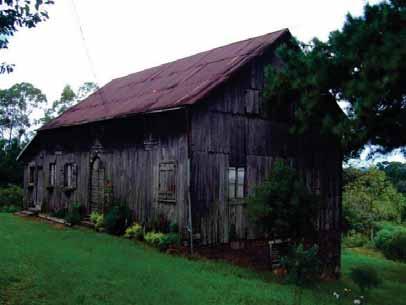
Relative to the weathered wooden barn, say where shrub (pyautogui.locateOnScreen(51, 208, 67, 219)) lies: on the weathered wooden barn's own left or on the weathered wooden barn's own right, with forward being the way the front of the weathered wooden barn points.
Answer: on the weathered wooden barn's own right

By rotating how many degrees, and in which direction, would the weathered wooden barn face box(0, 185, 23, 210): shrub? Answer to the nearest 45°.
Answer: approximately 90° to its right

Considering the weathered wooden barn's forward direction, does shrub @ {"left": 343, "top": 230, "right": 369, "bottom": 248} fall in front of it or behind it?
behind

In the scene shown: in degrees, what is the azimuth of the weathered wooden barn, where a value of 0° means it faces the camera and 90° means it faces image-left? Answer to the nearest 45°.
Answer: approximately 45°

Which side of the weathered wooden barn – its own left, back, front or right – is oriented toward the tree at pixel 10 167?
right

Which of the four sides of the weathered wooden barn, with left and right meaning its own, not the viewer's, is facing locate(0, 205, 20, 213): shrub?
right

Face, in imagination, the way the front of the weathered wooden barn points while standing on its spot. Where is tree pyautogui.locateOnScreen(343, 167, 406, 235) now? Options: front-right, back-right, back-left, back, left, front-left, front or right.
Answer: back

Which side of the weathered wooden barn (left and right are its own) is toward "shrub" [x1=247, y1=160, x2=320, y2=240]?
left
